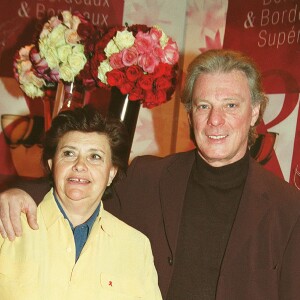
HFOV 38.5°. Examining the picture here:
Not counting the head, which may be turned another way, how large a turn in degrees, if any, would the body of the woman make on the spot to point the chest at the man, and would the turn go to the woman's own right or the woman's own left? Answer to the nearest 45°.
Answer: approximately 90° to the woman's own left

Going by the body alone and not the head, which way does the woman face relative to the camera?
toward the camera
